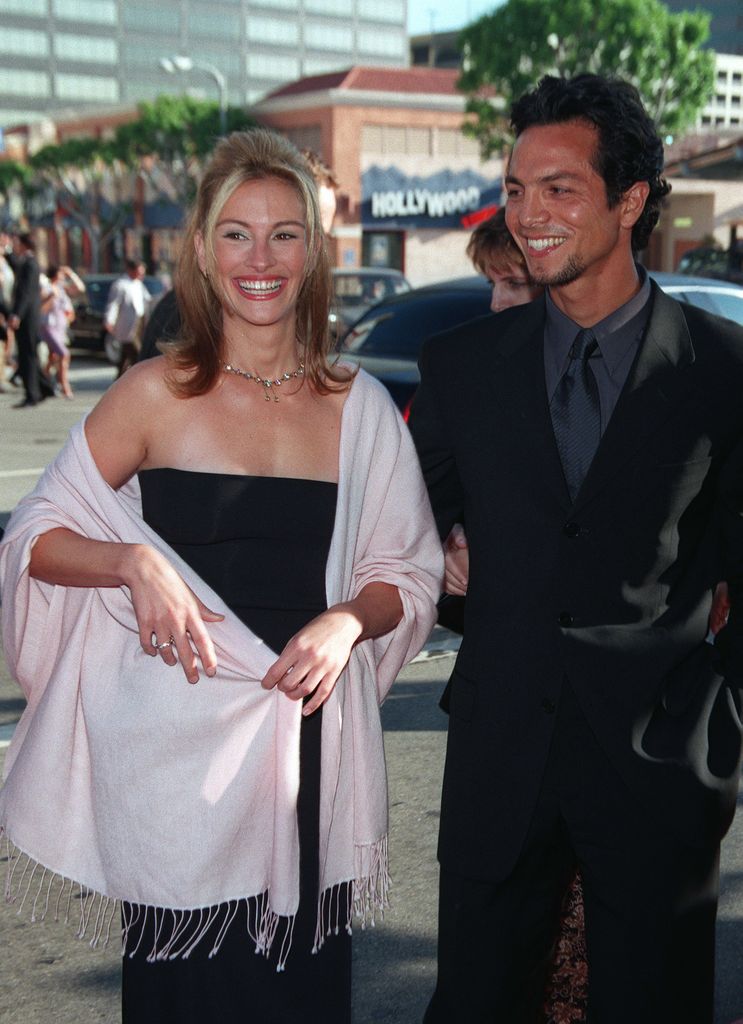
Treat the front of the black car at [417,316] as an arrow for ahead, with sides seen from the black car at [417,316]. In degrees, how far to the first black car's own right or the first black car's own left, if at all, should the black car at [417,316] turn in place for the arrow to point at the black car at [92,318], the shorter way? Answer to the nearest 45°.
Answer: approximately 45° to the first black car's own right

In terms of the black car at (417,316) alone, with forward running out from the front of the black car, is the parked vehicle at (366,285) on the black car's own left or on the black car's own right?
on the black car's own right

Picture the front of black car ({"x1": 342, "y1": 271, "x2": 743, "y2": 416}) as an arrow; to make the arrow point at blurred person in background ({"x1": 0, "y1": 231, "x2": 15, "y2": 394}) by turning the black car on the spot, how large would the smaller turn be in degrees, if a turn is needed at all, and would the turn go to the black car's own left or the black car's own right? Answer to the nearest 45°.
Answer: approximately 45° to the black car's own right

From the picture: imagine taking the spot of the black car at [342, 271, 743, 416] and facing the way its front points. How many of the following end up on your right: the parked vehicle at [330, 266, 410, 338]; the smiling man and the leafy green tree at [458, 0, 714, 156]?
2

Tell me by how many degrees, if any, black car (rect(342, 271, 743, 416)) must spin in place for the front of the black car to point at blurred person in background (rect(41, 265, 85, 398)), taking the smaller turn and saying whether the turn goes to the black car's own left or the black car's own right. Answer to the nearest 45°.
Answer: approximately 45° to the black car's own right

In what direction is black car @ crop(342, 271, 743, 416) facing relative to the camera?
to the viewer's left
